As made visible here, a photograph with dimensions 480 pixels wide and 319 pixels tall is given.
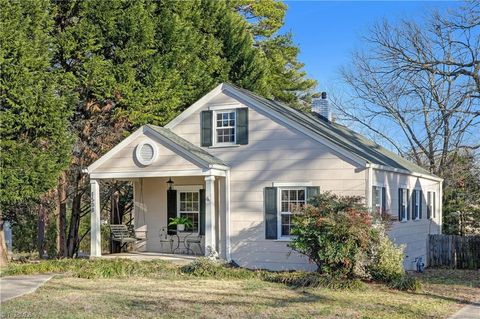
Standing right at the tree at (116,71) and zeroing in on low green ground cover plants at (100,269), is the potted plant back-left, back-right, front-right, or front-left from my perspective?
front-left

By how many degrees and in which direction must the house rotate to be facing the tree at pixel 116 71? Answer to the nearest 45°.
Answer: approximately 90° to its right

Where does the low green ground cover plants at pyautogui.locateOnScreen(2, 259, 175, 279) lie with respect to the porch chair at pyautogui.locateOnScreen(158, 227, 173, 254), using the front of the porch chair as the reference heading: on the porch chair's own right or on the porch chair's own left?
on the porch chair's own right

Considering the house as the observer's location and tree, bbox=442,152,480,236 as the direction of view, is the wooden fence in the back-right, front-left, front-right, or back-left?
front-right

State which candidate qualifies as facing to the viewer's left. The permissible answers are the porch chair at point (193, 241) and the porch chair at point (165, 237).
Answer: the porch chair at point (193, 241)

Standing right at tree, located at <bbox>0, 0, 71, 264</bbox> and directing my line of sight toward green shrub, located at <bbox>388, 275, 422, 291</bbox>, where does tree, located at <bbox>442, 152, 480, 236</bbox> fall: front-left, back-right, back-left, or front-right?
front-left

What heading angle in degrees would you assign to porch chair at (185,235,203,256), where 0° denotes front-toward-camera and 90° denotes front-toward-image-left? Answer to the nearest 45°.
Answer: approximately 90°

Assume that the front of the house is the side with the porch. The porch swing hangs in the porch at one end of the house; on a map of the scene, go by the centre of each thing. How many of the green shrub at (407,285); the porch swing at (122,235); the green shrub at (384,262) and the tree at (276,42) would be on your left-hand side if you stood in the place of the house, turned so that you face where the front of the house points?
2

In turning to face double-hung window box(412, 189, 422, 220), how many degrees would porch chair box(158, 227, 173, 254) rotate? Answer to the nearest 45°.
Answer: approximately 45° to its left

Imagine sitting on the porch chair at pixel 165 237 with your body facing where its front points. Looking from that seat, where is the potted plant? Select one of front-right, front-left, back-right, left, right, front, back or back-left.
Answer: front

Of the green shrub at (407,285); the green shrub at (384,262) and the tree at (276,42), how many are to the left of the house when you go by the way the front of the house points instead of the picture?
2

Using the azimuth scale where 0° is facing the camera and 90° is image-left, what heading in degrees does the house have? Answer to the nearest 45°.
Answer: approximately 45°
